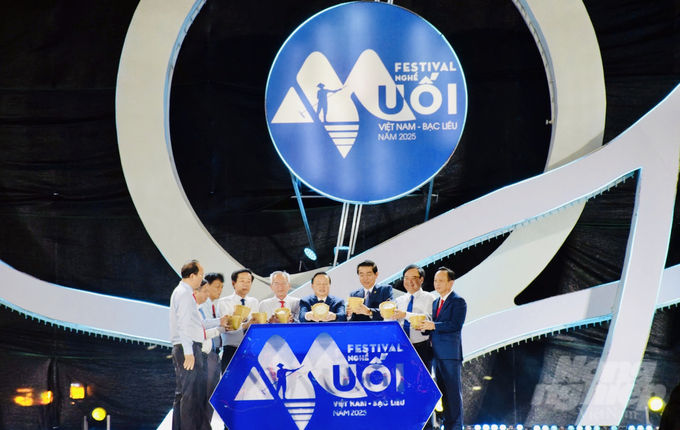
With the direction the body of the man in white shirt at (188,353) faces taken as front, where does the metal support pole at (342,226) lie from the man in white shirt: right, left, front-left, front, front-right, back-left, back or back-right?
front-left

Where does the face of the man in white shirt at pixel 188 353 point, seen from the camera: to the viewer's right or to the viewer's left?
to the viewer's right

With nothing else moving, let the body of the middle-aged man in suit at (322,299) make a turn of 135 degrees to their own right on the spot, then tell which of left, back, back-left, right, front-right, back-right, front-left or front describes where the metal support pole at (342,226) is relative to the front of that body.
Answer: front-right

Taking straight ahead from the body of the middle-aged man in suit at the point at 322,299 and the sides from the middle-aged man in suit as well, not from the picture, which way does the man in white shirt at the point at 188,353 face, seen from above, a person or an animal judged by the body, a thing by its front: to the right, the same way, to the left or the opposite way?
to the left

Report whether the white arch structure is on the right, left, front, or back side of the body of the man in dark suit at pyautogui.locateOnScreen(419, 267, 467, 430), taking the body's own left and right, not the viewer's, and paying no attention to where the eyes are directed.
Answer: back

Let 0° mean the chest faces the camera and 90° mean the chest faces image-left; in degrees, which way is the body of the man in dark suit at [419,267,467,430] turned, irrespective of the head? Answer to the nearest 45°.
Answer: approximately 45°

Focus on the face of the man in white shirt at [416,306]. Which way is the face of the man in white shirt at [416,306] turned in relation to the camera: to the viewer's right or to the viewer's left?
to the viewer's left

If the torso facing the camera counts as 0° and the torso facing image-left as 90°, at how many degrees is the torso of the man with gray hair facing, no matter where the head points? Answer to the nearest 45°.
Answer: approximately 0°

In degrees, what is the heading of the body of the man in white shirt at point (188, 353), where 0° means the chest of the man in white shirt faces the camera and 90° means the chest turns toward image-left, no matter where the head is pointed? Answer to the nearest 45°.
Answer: approximately 270°
